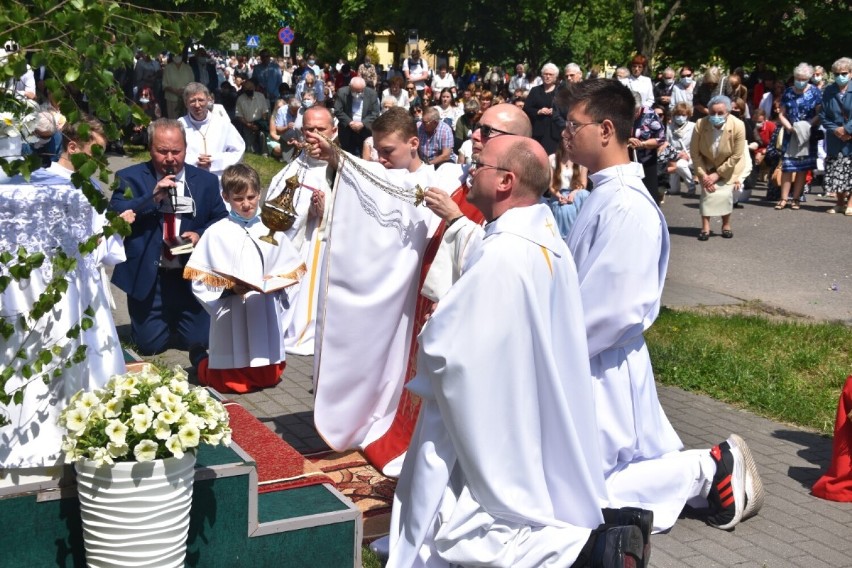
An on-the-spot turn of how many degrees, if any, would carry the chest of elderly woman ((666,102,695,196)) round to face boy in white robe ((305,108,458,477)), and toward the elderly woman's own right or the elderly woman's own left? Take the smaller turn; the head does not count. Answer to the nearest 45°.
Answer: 0° — they already face them

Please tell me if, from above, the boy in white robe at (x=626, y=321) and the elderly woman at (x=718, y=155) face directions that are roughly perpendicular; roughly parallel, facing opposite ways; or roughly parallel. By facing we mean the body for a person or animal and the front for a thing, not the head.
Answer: roughly perpendicular

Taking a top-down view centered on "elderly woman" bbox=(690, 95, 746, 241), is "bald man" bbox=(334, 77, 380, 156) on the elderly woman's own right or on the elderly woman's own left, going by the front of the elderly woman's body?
on the elderly woman's own right

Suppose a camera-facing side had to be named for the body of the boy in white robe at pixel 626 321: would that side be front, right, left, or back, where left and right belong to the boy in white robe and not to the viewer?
left

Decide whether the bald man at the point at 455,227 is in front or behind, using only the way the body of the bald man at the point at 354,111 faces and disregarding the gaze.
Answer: in front

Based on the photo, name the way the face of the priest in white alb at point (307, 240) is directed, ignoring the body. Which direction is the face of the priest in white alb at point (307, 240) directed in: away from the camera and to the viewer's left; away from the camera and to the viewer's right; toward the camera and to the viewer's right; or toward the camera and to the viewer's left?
toward the camera and to the viewer's left

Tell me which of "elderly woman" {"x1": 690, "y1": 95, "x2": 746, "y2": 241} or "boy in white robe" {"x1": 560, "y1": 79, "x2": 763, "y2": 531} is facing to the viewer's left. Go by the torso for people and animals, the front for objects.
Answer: the boy in white robe

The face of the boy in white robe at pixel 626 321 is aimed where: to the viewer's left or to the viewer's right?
to the viewer's left
